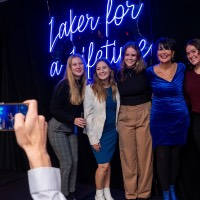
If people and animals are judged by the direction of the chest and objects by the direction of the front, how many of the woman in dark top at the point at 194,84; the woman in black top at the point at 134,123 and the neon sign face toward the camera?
3

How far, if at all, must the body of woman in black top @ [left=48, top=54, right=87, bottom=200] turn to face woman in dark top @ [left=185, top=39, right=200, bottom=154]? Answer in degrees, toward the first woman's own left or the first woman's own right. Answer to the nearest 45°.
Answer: approximately 45° to the first woman's own left

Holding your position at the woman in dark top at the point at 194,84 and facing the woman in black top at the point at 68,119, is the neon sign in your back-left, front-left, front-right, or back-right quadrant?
front-right

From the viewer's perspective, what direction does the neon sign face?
toward the camera

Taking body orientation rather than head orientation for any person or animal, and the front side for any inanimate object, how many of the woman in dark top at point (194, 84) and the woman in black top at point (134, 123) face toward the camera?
2

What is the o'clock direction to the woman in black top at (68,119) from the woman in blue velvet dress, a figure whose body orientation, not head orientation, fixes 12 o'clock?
The woman in black top is roughly at 3 o'clock from the woman in blue velvet dress.

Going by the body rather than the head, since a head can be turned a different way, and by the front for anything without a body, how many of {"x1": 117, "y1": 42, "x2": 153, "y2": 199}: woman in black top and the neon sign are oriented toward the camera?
2

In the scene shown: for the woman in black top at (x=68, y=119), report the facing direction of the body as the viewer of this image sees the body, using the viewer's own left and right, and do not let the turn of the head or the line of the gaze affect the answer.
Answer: facing the viewer and to the right of the viewer

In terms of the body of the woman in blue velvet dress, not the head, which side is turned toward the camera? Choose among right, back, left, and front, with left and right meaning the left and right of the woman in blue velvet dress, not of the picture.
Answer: front

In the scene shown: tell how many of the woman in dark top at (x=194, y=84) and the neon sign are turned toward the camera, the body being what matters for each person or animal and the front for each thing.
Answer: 2

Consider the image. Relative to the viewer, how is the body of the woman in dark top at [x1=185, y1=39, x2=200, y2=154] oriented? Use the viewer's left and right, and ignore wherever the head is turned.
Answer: facing the viewer

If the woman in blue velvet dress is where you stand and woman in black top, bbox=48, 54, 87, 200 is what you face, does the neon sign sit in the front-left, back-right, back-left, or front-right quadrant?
front-right
